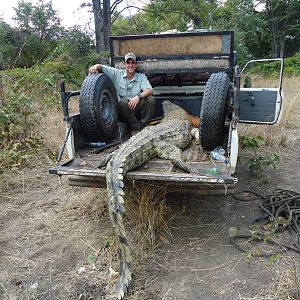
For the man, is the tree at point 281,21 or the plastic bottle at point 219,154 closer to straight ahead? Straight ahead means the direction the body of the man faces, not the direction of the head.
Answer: the plastic bottle

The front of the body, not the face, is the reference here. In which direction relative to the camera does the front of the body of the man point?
toward the camera

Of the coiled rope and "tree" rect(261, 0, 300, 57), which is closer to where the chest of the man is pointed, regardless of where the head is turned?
the coiled rope

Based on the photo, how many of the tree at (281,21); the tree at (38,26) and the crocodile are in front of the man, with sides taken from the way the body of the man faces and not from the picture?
1

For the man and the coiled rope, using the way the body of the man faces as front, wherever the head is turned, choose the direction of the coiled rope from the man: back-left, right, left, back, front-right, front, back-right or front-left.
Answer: front-left

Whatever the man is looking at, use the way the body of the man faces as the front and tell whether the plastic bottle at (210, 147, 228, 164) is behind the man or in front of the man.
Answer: in front

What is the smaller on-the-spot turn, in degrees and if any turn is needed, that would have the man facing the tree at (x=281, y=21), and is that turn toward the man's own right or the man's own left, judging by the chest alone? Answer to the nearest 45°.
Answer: approximately 135° to the man's own left

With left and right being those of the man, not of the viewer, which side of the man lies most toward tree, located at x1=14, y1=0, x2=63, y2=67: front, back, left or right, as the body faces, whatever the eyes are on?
back

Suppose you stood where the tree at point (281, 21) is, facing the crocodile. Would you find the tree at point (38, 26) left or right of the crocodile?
right

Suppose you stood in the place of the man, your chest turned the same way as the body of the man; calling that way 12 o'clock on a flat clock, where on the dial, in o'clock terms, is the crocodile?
The crocodile is roughly at 12 o'clock from the man.
